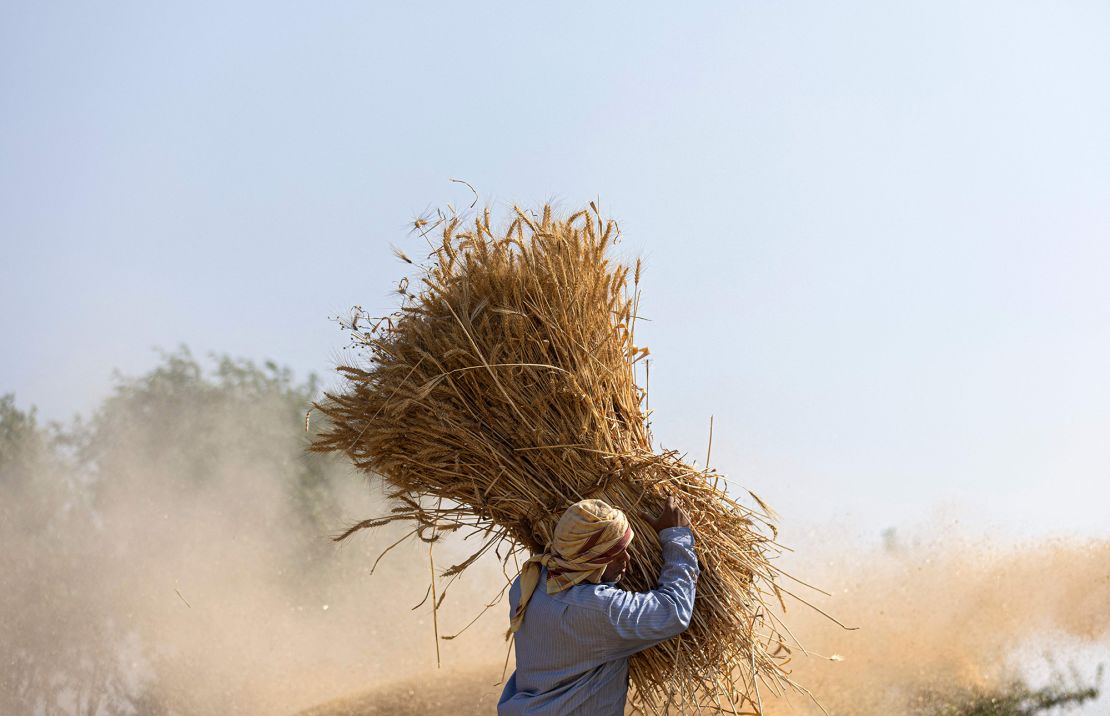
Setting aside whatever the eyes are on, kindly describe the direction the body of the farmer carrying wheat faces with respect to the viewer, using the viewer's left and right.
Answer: facing away from the viewer and to the right of the viewer
